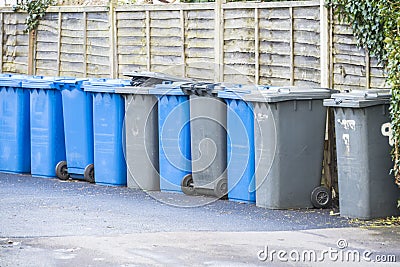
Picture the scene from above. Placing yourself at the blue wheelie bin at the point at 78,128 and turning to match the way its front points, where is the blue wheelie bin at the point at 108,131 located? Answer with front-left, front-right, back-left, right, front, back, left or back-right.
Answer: right

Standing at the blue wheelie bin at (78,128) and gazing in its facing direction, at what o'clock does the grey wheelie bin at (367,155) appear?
The grey wheelie bin is roughly at 3 o'clock from the blue wheelie bin.

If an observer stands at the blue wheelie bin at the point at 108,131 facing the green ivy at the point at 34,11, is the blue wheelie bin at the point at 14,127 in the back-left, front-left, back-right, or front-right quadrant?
front-left

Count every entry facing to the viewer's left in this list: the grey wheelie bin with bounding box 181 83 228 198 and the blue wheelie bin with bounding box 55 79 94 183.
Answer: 0

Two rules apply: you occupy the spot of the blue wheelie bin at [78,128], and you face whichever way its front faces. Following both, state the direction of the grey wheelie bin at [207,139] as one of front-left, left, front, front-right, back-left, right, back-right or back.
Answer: right

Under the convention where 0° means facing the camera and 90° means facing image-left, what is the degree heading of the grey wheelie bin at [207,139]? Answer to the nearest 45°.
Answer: approximately 225°
